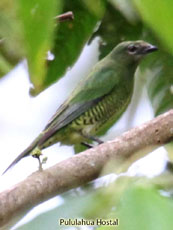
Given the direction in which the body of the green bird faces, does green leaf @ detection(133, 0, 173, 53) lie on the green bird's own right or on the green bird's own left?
on the green bird's own right

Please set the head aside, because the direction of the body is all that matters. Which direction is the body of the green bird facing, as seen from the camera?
to the viewer's right
